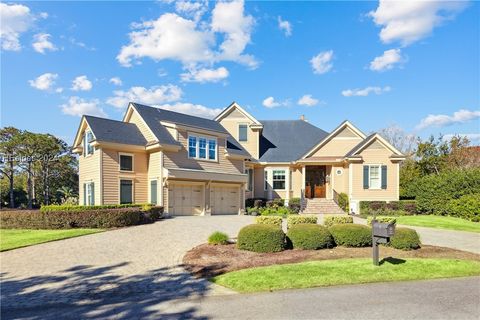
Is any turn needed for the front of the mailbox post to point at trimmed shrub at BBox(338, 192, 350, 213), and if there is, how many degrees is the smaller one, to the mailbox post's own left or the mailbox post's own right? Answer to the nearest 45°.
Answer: approximately 135° to the mailbox post's own left

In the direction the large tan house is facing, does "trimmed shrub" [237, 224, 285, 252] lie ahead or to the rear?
ahead

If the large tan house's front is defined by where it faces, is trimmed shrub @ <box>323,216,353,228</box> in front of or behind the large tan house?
in front

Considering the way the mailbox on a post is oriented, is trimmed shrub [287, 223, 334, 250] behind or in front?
behind

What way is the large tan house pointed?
toward the camera

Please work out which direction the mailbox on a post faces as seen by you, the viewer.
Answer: facing the viewer and to the right of the viewer

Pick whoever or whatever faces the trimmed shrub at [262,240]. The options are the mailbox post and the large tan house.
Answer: the large tan house

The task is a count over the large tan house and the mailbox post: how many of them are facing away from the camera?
0
